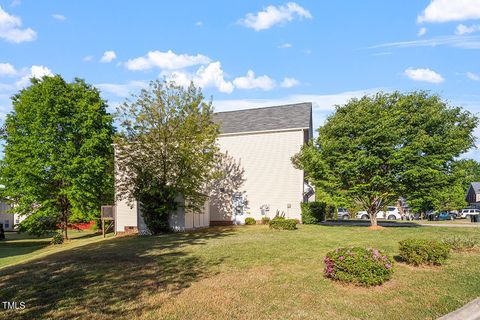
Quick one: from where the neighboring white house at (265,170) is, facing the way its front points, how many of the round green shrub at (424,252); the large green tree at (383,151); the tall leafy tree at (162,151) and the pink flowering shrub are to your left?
0

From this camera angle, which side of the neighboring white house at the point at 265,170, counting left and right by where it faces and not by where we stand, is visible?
right

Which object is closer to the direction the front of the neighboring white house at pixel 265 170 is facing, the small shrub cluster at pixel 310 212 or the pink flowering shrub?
the small shrub cluster

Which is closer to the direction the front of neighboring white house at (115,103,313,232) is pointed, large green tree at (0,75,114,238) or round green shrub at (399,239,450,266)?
the round green shrub

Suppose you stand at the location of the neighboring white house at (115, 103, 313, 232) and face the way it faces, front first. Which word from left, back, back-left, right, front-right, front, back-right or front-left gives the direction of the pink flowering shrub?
right

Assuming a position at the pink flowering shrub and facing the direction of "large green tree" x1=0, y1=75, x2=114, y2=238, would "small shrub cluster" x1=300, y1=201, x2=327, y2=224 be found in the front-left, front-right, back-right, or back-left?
front-right

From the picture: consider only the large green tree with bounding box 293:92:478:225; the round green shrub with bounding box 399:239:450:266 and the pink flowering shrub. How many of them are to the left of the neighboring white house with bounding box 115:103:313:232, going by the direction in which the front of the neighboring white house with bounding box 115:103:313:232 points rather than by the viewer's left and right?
0

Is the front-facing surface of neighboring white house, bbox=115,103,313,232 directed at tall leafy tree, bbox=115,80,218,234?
no

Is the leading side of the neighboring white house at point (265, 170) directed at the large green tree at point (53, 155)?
no

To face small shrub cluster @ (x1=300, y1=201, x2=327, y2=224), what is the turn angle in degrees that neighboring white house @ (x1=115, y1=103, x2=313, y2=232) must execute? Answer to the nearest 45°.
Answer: approximately 45° to its right

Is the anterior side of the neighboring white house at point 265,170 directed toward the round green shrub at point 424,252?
no
